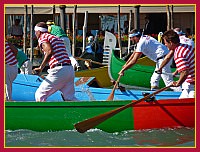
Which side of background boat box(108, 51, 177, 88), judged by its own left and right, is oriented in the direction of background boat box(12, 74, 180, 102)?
left

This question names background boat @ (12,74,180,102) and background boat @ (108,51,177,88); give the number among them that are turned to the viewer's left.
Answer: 2

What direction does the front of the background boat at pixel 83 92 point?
to the viewer's left

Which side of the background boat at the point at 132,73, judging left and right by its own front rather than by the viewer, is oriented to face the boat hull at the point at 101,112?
left

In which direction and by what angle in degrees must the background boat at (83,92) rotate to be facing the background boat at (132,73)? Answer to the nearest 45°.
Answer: approximately 90° to its right

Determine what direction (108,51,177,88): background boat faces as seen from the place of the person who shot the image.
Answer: facing to the left of the viewer
